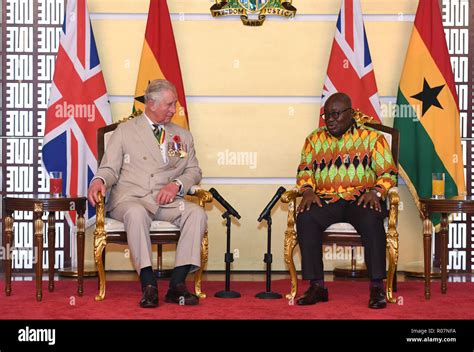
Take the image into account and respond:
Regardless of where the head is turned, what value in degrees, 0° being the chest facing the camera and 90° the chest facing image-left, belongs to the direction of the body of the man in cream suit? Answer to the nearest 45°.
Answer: approximately 315°

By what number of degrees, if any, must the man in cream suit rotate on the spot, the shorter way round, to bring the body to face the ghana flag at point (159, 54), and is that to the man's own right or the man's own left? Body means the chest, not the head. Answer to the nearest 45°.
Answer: approximately 135° to the man's own left

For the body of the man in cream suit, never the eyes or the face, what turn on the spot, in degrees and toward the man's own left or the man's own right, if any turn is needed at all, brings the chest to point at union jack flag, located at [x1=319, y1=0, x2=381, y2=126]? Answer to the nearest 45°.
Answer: approximately 90° to the man's own left

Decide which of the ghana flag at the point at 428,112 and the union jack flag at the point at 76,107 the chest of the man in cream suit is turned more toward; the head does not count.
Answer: the ghana flag

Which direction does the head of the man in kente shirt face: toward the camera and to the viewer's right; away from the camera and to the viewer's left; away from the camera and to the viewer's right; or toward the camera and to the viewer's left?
toward the camera and to the viewer's left

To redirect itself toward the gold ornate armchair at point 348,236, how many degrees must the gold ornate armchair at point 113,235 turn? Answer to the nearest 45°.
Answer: approximately 45° to its left

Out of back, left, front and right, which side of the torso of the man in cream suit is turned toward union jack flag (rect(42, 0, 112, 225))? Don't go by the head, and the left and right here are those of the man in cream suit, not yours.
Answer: back

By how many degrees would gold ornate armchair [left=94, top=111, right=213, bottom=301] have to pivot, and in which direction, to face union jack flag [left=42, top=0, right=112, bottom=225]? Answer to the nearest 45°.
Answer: approximately 135° to its left

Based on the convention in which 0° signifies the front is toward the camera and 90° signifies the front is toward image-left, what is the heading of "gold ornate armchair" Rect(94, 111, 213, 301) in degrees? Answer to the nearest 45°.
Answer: approximately 315°

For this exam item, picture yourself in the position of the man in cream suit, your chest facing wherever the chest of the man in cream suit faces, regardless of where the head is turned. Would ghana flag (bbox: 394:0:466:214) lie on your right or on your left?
on your left
